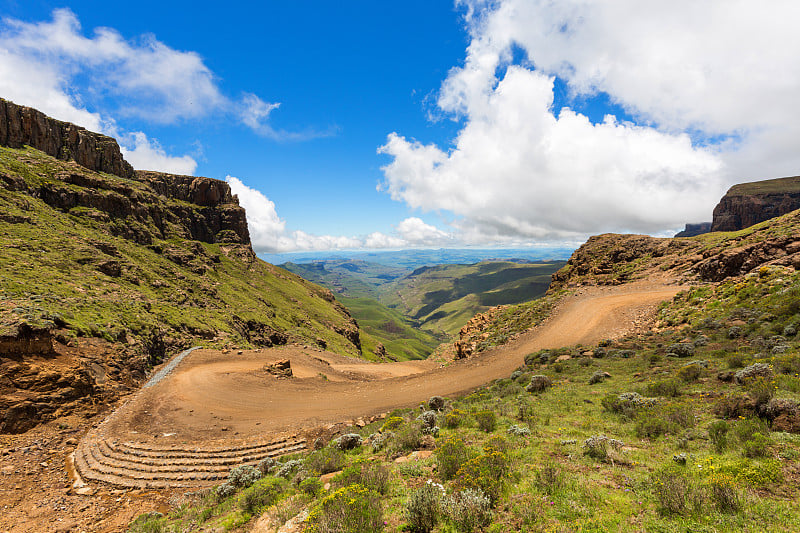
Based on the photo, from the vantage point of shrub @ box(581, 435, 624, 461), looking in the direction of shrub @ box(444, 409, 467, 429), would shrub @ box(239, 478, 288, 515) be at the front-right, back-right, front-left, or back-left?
front-left

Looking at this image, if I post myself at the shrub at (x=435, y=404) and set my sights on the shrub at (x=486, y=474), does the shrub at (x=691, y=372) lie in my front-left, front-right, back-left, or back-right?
front-left

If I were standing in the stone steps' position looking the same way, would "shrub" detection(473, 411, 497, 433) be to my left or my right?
on my left

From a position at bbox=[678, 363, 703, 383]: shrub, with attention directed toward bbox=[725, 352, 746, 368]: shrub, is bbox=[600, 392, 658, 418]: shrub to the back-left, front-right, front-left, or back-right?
back-right

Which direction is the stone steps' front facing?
toward the camera

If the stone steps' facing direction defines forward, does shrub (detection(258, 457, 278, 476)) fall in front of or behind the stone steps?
in front

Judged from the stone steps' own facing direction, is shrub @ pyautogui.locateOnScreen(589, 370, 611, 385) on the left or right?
on its left

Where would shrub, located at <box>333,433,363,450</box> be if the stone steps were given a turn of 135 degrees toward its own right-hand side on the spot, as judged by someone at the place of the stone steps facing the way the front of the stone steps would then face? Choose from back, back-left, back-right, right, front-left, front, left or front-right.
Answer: back

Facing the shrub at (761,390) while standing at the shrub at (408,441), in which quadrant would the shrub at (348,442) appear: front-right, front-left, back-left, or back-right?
back-left
